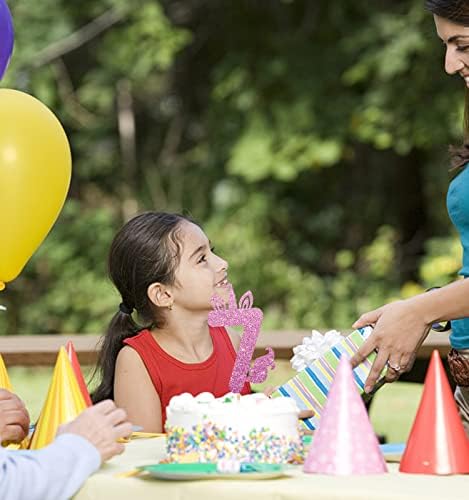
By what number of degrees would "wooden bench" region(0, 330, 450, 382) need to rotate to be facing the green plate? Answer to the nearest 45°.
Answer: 0° — it already faces it

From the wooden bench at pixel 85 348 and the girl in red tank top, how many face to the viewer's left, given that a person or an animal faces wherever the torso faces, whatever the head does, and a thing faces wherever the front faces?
0

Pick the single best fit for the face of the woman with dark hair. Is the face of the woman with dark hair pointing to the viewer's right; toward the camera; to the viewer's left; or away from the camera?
to the viewer's left

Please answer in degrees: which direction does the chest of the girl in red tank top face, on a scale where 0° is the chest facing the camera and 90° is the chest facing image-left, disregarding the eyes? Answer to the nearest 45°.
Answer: approximately 315°

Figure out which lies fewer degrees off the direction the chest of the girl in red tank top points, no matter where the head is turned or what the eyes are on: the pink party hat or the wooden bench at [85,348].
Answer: the pink party hat

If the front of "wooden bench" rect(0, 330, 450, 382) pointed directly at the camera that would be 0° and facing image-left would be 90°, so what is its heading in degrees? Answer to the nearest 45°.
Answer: approximately 0°

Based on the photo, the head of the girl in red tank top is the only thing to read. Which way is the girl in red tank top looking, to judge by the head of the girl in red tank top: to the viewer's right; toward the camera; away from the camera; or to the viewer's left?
to the viewer's right
